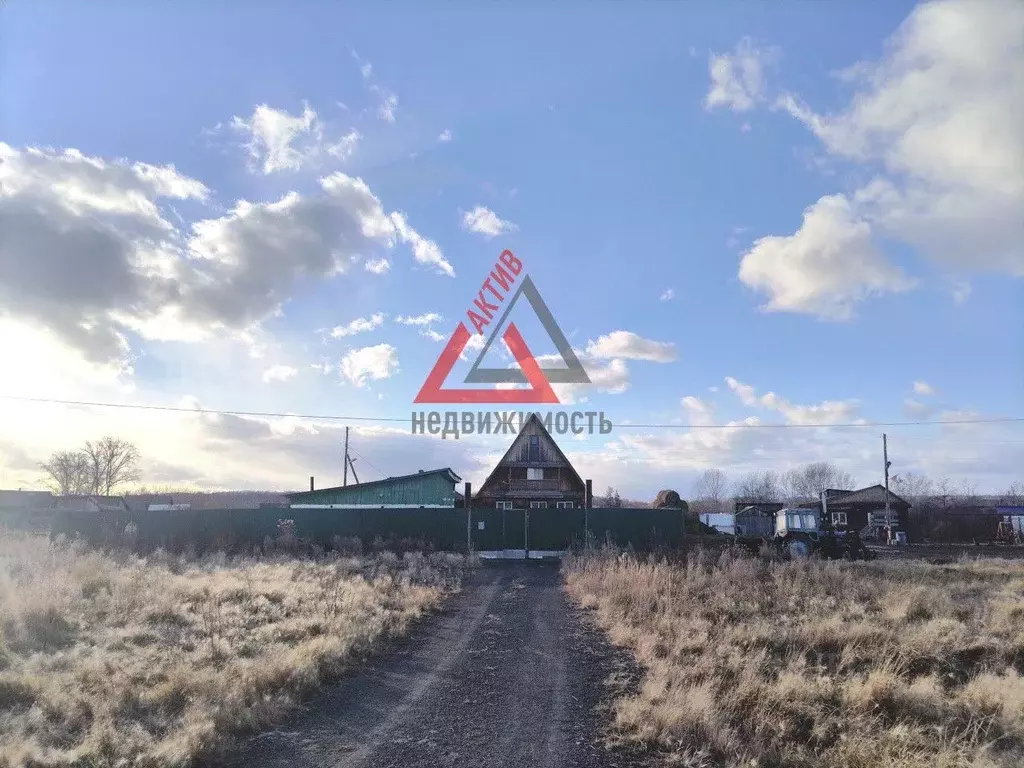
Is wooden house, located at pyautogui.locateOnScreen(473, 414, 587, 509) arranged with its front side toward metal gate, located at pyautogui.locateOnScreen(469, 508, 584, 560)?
yes

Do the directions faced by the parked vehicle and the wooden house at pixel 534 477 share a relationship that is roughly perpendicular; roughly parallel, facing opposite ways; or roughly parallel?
roughly perpendicular

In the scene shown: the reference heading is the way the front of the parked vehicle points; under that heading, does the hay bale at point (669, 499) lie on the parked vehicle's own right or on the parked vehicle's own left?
on the parked vehicle's own left

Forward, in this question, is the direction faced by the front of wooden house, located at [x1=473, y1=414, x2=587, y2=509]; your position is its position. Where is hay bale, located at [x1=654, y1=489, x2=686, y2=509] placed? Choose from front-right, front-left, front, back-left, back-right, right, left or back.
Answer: back-left

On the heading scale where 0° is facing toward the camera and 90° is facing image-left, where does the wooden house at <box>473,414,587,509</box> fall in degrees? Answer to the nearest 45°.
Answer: approximately 0°

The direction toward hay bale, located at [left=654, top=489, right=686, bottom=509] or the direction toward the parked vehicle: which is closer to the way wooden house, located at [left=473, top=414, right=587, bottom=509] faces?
the parked vehicle

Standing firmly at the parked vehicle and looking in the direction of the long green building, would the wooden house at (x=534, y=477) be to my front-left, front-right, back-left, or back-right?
front-right

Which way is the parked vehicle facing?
to the viewer's right

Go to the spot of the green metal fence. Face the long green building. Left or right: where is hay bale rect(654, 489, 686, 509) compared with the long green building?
right

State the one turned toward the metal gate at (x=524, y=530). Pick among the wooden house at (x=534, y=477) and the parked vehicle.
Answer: the wooden house

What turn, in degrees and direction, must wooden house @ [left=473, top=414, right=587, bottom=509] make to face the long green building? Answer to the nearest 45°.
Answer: approximately 90° to its right

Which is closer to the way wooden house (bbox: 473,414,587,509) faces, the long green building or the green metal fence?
the green metal fence
